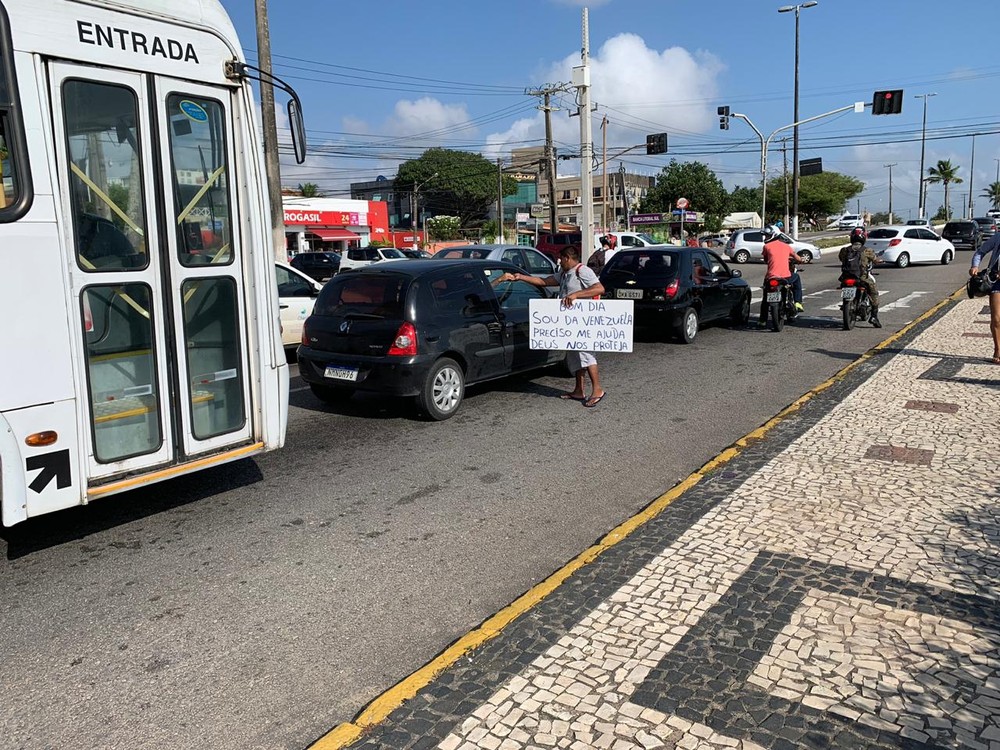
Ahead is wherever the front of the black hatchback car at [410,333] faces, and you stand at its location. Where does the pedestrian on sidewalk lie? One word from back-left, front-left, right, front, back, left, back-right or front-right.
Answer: front-right

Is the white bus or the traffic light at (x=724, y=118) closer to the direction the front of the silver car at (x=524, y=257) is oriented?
the traffic light

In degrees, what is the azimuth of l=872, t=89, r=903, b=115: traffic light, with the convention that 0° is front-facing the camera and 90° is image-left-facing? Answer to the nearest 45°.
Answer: approximately 0°

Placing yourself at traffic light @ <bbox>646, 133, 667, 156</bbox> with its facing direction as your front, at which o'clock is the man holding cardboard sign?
The man holding cardboard sign is roughly at 12 o'clock from the traffic light.

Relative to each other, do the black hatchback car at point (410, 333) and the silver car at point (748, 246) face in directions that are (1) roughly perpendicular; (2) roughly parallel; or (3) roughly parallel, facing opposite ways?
roughly perpendicular

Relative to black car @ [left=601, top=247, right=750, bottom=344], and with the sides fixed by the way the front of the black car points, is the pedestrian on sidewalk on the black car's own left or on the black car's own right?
on the black car's own right

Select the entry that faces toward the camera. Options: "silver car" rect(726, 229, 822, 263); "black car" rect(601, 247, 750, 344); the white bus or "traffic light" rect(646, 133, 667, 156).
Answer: the traffic light
